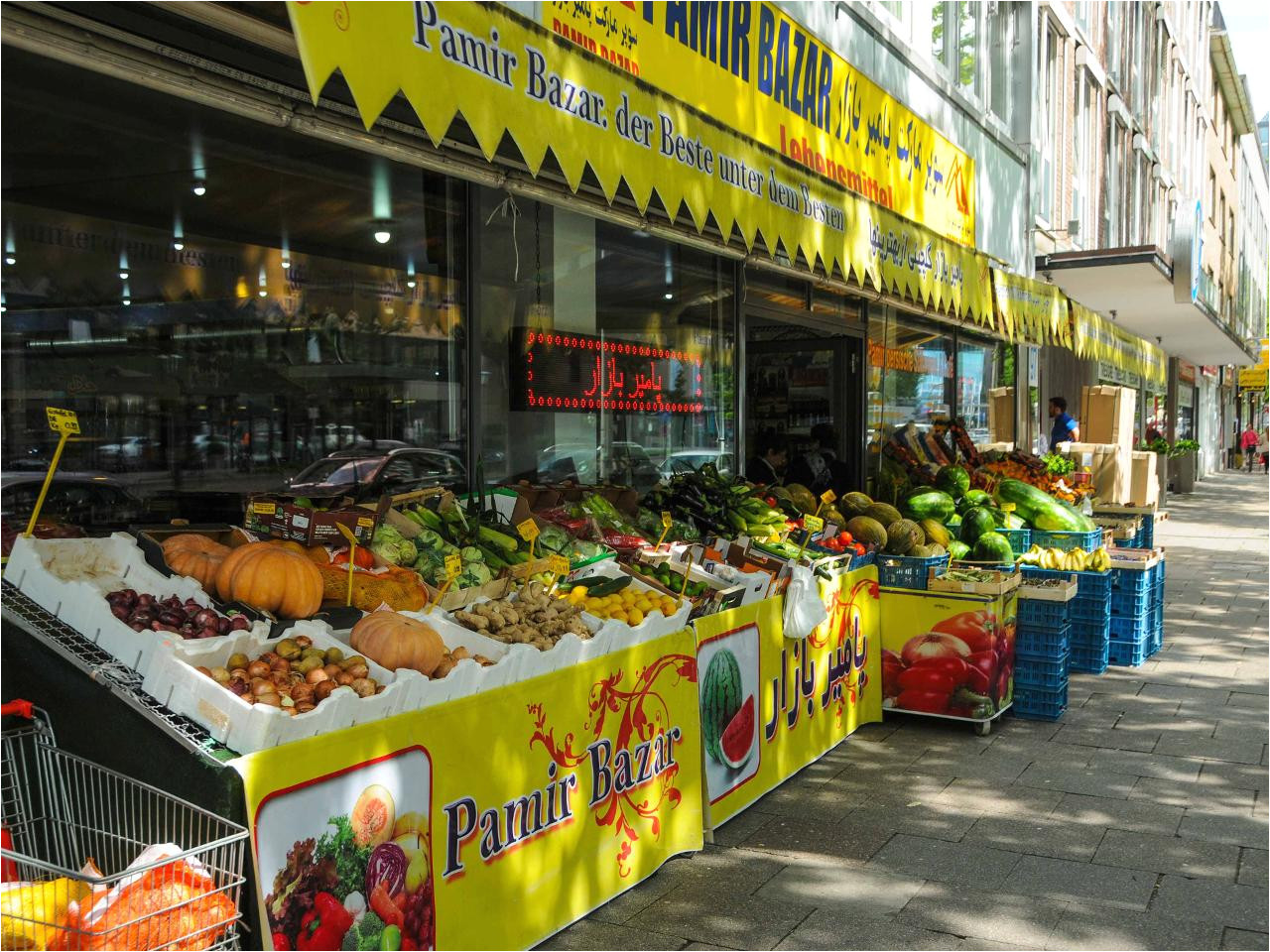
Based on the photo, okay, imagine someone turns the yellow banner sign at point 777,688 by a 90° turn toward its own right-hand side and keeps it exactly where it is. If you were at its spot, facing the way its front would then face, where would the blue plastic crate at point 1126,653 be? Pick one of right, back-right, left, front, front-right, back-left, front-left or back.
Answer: back

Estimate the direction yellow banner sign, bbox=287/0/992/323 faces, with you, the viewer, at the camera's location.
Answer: facing the viewer and to the right of the viewer

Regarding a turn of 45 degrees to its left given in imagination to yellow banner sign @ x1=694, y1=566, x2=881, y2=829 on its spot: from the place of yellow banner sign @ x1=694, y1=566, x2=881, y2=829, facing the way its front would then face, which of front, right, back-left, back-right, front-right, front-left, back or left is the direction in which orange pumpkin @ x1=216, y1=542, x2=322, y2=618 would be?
back-right

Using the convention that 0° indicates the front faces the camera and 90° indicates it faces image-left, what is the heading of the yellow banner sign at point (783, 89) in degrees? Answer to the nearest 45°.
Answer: approximately 315°

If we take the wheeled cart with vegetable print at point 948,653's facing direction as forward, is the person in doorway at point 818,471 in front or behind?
behind

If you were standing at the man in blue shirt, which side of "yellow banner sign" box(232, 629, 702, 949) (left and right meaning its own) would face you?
left

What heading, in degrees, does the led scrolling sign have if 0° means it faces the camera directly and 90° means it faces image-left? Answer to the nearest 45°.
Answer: approximately 315°

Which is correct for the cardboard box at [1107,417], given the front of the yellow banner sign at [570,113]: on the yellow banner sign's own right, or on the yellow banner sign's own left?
on the yellow banner sign's own left
